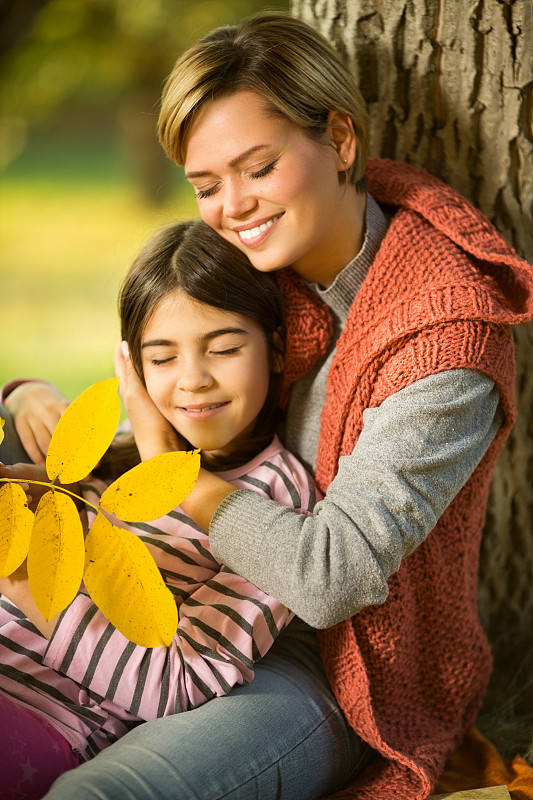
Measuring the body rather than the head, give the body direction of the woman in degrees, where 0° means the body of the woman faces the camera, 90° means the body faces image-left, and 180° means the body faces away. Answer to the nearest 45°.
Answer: approximately 45°

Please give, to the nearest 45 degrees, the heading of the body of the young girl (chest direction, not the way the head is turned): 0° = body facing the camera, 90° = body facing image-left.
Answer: approximately 45°
